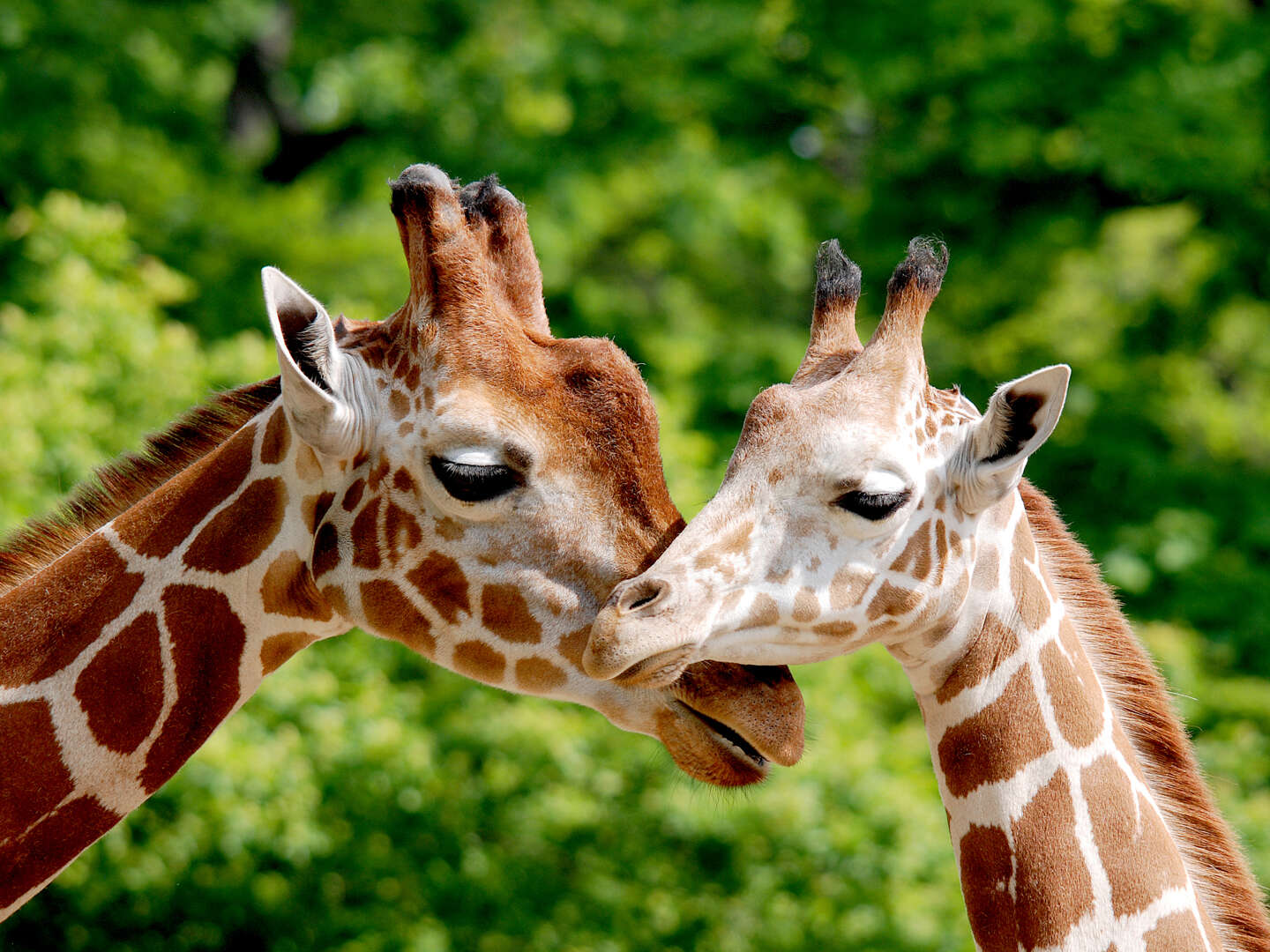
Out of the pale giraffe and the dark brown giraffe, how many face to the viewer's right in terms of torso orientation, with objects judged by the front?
1

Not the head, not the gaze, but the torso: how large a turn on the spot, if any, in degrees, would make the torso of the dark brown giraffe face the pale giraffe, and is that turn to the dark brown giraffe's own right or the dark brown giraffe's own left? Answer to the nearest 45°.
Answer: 0° — it already faces it

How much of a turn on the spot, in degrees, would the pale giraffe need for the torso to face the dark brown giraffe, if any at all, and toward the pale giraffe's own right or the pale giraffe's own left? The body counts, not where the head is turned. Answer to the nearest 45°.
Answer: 0° — it already faces it

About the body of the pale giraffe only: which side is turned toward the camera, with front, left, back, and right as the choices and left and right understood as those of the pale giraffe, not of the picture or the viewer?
left

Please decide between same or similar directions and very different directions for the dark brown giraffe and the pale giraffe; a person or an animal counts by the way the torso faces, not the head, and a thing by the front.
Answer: very different directions

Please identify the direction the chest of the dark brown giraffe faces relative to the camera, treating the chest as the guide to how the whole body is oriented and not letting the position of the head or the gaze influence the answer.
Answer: to the viewer's right
